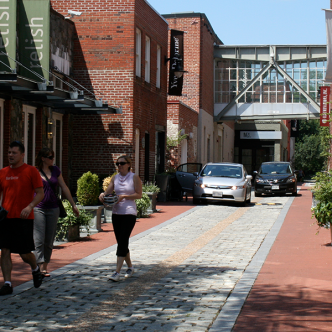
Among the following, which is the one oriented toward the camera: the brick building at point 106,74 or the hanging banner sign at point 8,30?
the hanging banner sign

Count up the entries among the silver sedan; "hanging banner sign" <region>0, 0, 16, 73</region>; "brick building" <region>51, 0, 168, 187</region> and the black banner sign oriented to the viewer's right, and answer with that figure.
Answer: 1

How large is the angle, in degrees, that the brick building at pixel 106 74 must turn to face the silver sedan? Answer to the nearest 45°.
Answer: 0° — it already faces it

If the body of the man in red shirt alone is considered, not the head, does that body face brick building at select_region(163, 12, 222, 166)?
no

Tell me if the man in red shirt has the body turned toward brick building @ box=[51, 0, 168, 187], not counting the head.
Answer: no

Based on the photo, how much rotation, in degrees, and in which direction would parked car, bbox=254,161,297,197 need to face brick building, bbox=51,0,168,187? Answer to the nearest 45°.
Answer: approximately 45° to its right

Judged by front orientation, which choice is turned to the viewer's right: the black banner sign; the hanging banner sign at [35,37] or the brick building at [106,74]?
the brick building

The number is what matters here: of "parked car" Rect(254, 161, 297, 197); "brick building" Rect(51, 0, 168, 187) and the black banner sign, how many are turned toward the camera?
2

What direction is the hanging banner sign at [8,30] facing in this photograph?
toward the camera

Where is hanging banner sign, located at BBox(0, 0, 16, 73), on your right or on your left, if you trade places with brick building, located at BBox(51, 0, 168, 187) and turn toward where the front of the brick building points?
on your right

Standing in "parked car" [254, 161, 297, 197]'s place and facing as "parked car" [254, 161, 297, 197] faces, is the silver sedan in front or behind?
in front

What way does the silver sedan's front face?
toward the camera

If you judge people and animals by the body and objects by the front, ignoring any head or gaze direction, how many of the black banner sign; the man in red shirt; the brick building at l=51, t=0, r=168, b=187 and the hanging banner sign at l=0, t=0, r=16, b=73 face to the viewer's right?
1

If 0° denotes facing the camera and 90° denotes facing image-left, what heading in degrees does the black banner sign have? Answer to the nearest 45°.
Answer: approximately 0°

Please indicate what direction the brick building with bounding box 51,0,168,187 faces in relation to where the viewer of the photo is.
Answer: facing to the right of the viewer

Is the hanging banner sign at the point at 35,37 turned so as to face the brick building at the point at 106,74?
no

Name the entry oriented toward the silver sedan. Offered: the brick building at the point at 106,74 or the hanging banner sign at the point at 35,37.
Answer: the brick building

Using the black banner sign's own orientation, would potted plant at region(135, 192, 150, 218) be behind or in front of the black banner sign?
in front

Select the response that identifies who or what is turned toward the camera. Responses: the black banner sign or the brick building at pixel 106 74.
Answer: the black banner sign

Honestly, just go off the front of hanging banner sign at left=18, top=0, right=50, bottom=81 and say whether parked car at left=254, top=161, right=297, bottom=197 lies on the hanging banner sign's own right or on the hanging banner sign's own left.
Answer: on the hanging banner sign's own left

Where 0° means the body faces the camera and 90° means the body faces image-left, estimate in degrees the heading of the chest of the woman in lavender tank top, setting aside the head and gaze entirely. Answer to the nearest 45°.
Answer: approximately 45°

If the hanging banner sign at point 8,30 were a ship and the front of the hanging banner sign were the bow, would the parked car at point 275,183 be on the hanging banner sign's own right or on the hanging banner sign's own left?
on the hanging banner sign's own left
